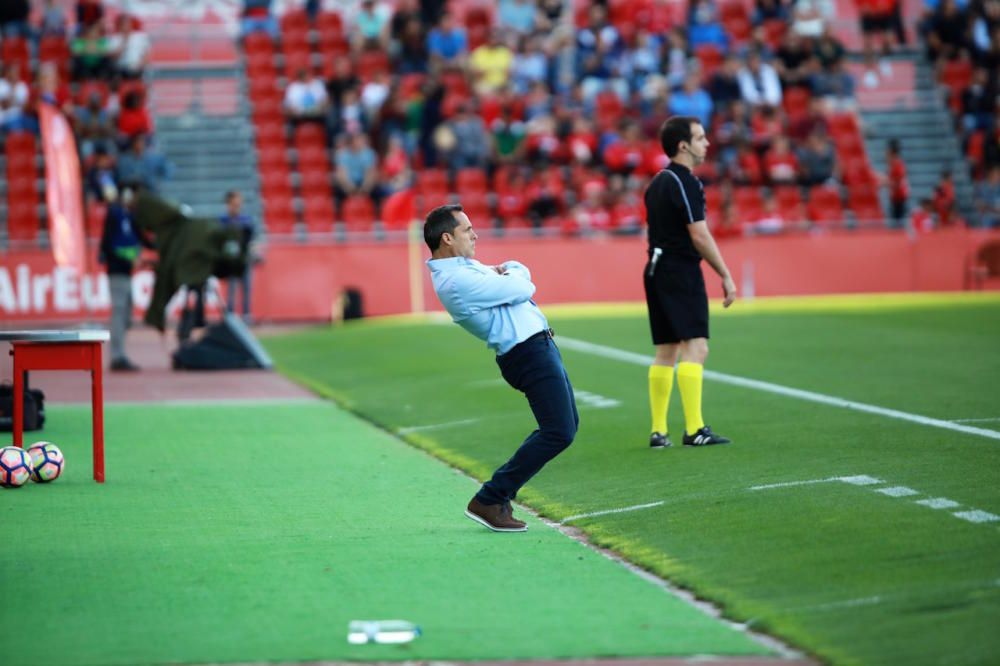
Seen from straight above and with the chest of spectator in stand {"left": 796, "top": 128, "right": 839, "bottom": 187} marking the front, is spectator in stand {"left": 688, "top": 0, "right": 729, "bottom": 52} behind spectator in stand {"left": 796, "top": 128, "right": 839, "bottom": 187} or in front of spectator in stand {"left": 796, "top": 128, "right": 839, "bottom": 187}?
behind

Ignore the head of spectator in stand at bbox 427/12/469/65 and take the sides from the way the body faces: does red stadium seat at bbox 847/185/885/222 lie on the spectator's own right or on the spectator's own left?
on the spectator's own left

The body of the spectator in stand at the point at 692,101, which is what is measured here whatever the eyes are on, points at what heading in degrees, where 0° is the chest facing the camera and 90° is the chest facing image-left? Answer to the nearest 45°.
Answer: approximately 0°

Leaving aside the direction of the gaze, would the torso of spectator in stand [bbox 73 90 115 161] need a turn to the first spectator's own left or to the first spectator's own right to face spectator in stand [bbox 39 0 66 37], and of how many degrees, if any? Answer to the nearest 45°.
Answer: approximately 180°

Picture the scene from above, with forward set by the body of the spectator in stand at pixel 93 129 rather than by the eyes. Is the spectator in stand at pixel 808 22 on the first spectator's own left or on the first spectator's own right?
on the first spectator's own left

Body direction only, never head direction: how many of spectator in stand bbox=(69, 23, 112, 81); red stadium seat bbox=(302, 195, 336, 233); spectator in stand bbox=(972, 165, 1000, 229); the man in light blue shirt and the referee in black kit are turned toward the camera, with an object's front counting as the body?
3

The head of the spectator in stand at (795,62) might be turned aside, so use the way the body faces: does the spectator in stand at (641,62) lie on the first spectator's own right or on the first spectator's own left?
on the first spectator's own right

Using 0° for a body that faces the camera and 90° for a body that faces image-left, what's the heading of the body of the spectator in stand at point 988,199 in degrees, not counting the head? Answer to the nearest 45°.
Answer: approximately 0°

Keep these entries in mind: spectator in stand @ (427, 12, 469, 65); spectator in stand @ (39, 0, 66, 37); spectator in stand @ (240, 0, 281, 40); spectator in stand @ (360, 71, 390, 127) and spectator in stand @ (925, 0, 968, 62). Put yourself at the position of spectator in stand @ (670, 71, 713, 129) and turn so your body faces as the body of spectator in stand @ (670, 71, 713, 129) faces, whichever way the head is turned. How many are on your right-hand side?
4

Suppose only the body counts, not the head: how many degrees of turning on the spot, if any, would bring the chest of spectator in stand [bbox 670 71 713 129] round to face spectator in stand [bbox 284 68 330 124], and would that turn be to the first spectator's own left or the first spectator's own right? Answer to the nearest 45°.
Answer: approximately 90° to the first spectator's own right

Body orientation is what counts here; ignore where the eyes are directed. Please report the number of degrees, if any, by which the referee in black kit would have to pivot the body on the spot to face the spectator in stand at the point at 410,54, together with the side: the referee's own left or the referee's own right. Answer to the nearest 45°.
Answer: approximately 90° to the referee's own left

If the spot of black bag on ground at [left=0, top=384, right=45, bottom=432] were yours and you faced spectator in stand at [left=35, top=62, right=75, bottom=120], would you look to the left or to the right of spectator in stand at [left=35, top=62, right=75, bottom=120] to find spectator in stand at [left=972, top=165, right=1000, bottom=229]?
right

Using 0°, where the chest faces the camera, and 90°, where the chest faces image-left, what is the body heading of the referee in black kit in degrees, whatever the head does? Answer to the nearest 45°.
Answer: approximately 270°

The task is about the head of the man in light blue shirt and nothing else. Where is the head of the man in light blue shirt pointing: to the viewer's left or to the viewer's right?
to the viewer's right

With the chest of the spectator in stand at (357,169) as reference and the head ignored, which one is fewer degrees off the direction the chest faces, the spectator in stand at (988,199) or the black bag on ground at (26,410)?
the black bag on ground
